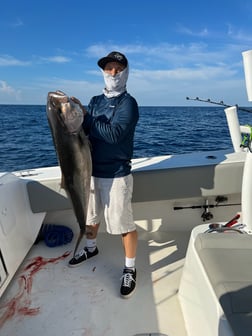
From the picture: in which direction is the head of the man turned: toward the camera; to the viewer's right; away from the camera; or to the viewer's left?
toward the camera
